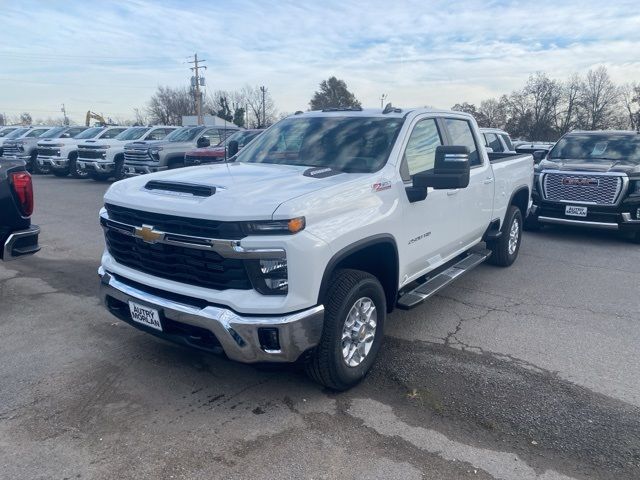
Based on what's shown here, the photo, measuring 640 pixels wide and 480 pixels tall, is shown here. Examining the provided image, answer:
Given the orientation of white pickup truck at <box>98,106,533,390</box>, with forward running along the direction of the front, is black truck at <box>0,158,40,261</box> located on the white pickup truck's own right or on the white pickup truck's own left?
on the white pickup truck's own right

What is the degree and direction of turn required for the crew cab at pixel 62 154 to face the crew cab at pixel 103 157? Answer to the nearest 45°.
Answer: approximately 90° to its left

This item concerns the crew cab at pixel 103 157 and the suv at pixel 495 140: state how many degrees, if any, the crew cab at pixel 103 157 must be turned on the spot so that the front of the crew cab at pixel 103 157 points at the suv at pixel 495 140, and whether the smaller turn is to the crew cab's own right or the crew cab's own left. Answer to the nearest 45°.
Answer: approximately 90° to the crew cab's own left

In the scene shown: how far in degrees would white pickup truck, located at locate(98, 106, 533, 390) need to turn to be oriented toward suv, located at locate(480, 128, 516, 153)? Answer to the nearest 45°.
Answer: approximately 180°

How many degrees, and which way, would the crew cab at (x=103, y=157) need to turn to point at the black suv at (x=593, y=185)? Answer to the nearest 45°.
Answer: approximately 90° to its left

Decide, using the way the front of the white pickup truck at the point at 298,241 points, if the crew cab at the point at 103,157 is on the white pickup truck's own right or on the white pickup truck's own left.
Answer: on the white pickup truck's own right

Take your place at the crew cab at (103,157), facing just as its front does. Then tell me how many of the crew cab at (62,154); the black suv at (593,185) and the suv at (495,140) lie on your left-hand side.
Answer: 2

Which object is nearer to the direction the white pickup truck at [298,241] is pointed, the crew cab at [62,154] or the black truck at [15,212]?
the black truck
